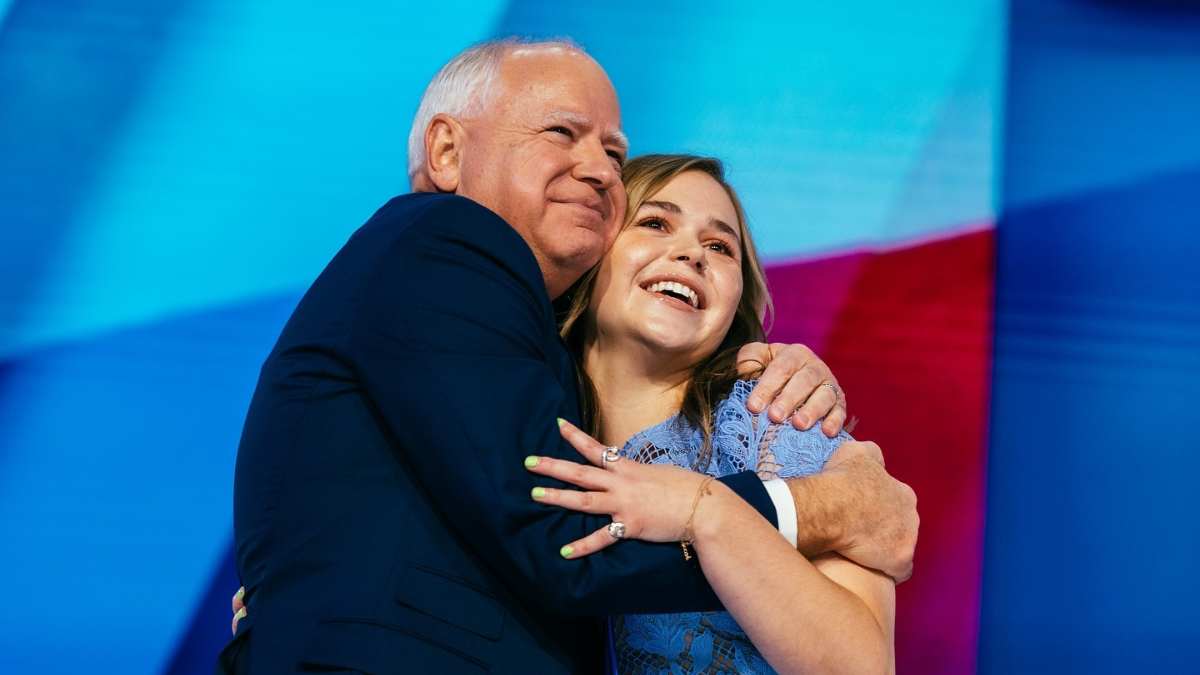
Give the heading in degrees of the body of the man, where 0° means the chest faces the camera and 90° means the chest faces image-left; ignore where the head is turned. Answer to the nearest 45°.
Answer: approximately 270°

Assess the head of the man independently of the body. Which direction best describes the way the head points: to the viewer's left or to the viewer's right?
to the viewer's right
